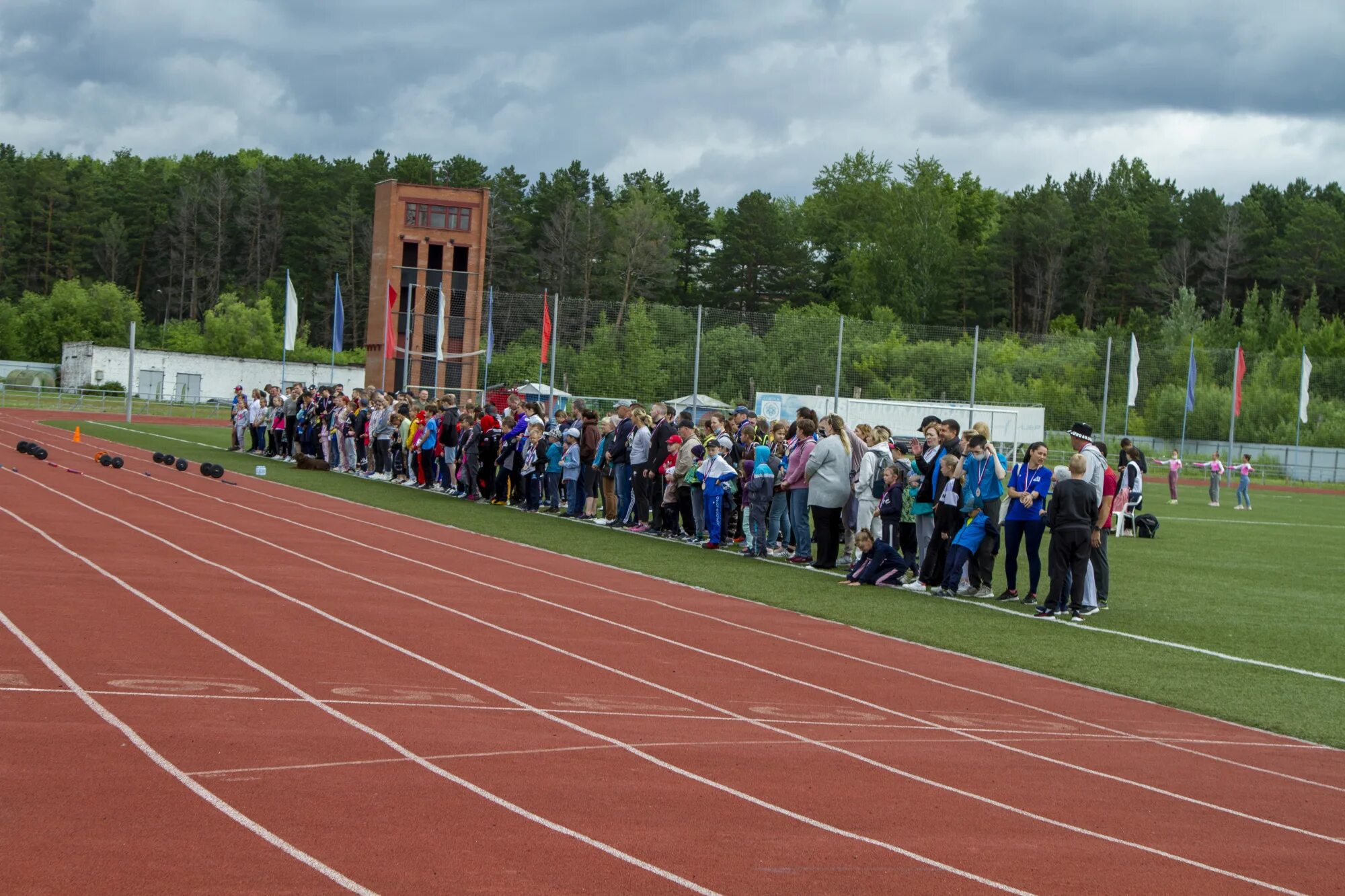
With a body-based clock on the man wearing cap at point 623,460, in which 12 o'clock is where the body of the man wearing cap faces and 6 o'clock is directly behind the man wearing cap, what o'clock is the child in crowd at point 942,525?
The child in crowd is roughly at 8 o'clock from the man wearing cap.

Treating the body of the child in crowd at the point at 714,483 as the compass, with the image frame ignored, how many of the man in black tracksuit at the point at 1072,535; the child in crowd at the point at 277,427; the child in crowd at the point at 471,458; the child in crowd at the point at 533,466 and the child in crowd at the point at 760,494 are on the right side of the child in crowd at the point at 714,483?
3

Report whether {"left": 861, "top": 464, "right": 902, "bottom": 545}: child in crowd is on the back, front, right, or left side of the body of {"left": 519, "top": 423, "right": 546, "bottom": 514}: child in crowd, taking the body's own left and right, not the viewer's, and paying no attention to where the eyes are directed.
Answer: left

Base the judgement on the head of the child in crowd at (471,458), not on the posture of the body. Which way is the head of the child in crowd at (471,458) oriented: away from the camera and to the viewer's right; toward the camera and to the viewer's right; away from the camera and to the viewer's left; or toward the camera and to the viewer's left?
toward the camera and to the viewer's left

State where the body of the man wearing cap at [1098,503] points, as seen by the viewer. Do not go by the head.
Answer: to the viewer's left

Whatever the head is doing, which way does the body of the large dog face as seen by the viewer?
to the viewer's left

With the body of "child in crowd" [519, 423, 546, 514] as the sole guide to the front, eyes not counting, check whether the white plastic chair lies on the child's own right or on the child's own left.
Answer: on the child's own left

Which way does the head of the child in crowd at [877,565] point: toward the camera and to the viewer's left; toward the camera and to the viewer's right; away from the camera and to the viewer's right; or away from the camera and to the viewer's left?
toward the camera and to the viewer's left

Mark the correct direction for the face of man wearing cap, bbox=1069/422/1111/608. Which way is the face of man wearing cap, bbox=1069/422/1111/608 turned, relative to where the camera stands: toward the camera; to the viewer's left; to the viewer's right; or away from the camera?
to the viewer's left

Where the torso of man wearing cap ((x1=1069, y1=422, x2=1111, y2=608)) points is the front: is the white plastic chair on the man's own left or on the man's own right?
on the man's own right
